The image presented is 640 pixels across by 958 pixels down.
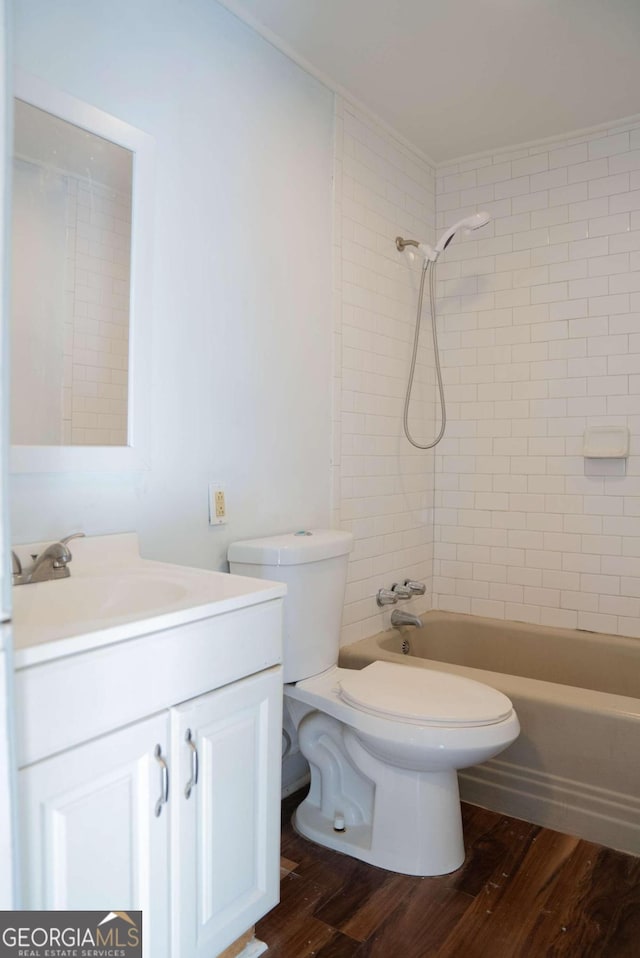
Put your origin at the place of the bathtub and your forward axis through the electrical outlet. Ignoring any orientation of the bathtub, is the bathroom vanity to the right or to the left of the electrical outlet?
left

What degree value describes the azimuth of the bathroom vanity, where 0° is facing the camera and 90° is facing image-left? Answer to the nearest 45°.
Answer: approximately 315°

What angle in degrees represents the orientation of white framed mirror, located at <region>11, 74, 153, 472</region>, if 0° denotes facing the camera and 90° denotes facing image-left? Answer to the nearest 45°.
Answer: approximately 315°

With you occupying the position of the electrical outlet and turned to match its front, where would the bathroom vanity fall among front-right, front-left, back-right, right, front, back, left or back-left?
front-right

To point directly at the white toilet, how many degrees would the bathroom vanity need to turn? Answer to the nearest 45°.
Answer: approximately 90° to its left

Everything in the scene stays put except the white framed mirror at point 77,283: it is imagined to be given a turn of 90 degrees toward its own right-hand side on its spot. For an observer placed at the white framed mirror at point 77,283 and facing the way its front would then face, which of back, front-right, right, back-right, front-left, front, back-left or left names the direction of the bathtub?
back-left

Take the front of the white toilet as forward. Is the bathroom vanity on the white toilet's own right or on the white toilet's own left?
on the white toilet's own right

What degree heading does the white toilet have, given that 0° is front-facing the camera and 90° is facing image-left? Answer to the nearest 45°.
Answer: approximately 315°
